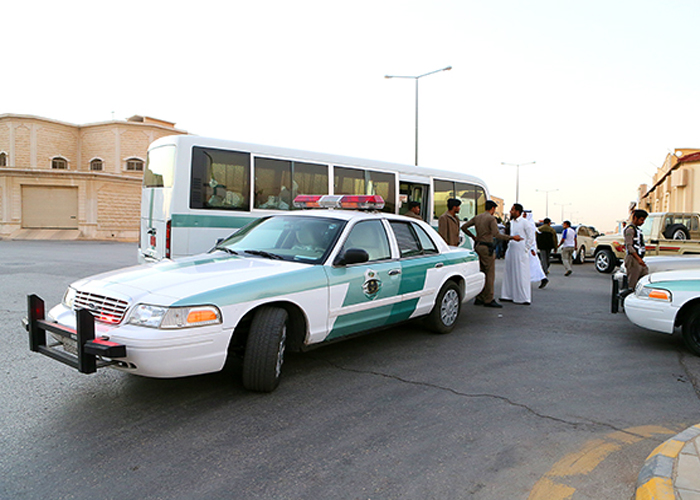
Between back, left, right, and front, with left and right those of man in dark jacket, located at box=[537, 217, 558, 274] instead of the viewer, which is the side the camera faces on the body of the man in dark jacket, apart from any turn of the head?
back

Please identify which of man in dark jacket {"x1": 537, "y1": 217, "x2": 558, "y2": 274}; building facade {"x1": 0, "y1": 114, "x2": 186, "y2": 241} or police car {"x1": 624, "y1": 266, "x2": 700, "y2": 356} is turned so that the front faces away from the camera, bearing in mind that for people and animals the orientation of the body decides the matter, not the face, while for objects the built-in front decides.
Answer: the man in dark jacket

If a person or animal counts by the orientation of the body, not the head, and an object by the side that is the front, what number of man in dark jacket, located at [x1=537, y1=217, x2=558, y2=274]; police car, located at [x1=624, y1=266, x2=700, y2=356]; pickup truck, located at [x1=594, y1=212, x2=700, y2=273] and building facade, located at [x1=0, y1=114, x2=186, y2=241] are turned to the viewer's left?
2

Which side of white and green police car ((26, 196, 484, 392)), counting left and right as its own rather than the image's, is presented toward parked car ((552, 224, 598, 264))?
back

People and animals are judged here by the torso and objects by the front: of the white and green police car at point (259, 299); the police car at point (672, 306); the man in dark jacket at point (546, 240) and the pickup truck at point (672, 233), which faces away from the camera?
the man in dark jacket

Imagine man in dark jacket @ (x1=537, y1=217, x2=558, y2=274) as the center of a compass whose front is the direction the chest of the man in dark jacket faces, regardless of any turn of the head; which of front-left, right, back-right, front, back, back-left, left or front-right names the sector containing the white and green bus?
back-left

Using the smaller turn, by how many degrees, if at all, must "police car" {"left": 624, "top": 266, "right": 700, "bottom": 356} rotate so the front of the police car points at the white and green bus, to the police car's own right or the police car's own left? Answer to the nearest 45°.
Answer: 0° — it already faces it

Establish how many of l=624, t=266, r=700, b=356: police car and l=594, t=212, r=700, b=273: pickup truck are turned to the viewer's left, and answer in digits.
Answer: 2

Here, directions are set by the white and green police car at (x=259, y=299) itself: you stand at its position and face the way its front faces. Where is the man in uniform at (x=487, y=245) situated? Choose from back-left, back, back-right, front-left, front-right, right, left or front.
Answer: back

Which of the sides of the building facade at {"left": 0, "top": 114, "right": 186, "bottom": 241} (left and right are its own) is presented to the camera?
front

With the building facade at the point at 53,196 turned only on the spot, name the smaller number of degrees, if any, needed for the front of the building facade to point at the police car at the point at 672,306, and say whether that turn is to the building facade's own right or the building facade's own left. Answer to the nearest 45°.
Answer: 0° — it already faces it

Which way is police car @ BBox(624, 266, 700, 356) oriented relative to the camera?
to the viewer's left

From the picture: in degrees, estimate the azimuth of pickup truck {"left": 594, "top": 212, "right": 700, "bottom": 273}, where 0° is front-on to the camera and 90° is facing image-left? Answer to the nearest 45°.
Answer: approximately 90°
